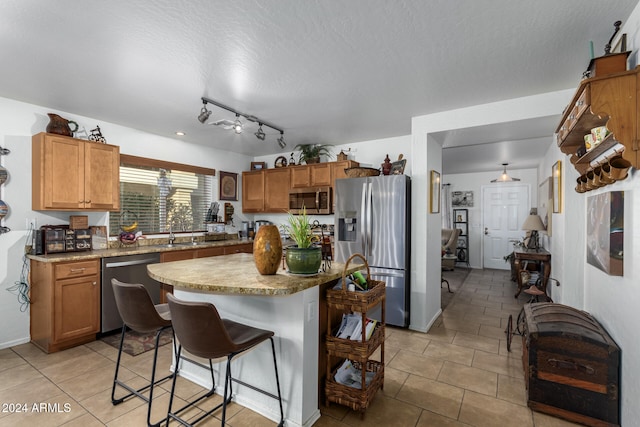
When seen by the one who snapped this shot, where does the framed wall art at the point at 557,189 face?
facing to the left of the viewer

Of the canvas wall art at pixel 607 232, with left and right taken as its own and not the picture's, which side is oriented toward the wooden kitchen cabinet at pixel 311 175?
front

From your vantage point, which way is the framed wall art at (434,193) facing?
to the viewer's right

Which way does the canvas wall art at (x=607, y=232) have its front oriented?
to the viewer's left

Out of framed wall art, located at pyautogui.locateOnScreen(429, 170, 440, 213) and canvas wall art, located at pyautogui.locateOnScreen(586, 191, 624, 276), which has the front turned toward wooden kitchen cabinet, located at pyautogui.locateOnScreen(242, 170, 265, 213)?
canvas wall art, located at pyautogui.locateOnScreen(586, 191, 624, 276)

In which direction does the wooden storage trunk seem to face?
to the viewer's left

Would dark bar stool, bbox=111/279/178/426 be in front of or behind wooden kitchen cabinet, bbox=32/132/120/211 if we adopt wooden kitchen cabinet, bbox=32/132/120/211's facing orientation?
in front

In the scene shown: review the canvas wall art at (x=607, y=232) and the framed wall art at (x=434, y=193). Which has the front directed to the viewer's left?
the canvas wall art at (x=607, y=232)

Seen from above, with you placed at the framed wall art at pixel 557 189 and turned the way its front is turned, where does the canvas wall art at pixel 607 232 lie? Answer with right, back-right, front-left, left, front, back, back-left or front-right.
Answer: left

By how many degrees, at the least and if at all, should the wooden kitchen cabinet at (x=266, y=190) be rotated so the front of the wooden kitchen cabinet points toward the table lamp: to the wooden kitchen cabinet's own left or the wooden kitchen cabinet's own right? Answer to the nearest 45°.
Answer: approximately 135° to the wooden kitchen cabinet's own left

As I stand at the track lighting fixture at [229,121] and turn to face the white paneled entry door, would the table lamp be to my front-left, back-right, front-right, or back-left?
front-right

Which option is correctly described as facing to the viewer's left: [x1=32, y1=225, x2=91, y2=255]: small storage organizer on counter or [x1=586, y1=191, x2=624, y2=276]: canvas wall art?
the canvas wall art

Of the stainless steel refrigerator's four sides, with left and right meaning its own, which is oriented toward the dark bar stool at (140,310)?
front

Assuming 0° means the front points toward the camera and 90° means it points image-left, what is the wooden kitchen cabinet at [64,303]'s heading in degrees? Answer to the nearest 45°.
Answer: approximately 315°

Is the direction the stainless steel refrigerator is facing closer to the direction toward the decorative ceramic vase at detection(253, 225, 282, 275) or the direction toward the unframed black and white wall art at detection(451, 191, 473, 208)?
the decorative ceramic vase

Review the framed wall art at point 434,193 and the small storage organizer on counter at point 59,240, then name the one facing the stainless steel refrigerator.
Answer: the small storage organizer on counter

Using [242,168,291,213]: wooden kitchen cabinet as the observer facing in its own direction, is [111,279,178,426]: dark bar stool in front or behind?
in front

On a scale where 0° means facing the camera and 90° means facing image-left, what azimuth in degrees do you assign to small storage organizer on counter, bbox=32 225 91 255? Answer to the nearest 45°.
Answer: approximately 315°

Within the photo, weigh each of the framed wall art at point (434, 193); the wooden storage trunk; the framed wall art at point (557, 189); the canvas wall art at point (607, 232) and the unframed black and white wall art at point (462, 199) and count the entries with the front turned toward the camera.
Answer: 1
